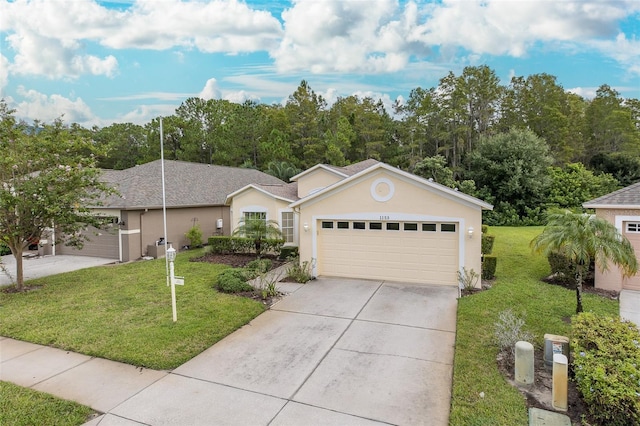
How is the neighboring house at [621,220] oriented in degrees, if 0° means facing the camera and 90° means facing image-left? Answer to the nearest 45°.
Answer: approximately 0°

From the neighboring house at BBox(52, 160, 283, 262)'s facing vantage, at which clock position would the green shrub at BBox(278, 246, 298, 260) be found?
The green shrub is roughly at 9 o'clock from the neighboring house.

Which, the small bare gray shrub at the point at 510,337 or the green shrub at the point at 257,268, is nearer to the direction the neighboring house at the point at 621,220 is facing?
the small bare gray shrub

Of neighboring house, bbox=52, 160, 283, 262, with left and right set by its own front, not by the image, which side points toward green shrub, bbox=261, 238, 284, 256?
left

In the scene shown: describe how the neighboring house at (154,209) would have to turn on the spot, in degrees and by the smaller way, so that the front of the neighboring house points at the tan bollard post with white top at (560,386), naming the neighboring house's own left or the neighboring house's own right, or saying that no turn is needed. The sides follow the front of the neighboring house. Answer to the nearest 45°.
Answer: approximately 45° to the neighboring house's own left

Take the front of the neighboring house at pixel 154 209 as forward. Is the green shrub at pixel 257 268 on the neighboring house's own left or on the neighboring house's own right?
on the neighboring house's own left

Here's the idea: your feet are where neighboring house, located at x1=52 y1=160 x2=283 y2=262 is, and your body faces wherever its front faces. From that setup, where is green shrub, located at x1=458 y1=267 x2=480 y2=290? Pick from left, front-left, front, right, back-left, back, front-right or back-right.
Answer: left

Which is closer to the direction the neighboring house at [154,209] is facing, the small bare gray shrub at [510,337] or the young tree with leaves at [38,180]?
the young tree with leaves

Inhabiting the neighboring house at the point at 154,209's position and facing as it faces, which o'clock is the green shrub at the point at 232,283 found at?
The green shrub is roughly at 10 o'clock from the neighboring house.

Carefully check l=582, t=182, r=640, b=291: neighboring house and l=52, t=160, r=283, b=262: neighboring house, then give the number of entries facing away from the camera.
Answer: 0

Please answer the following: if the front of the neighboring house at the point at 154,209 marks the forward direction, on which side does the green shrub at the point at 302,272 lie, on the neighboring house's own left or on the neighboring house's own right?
on the neighboring house's own left

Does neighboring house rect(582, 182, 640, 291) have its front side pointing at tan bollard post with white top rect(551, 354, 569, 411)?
yes
